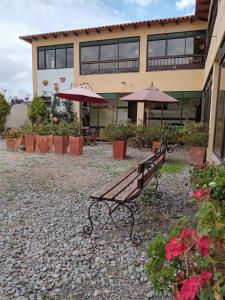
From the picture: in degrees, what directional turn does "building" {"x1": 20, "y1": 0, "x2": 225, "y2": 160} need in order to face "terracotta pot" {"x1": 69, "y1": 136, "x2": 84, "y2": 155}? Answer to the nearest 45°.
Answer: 0° — it already faces it

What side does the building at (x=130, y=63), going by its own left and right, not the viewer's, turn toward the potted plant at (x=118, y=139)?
front

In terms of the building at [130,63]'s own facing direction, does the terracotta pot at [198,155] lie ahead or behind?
ahead

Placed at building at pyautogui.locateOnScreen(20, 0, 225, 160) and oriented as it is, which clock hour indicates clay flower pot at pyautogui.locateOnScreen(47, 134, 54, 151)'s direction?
The clay flower pot is roughly at 1 o'clock from the building.

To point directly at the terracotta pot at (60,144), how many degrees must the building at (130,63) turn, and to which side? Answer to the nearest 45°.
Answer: approximately 45° to its right

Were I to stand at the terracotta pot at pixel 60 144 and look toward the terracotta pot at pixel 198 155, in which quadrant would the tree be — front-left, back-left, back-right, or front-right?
back-left

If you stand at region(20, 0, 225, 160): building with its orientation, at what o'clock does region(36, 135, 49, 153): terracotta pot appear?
The terracotta pot is roughly at 1 o'clock from the building.

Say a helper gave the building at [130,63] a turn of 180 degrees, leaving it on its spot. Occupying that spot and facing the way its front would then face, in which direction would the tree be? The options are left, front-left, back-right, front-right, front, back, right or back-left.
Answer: left

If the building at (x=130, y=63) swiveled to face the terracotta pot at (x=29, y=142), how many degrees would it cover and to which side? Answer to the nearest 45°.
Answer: approximately 45° to its right

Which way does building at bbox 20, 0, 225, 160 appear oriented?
toward the camera
